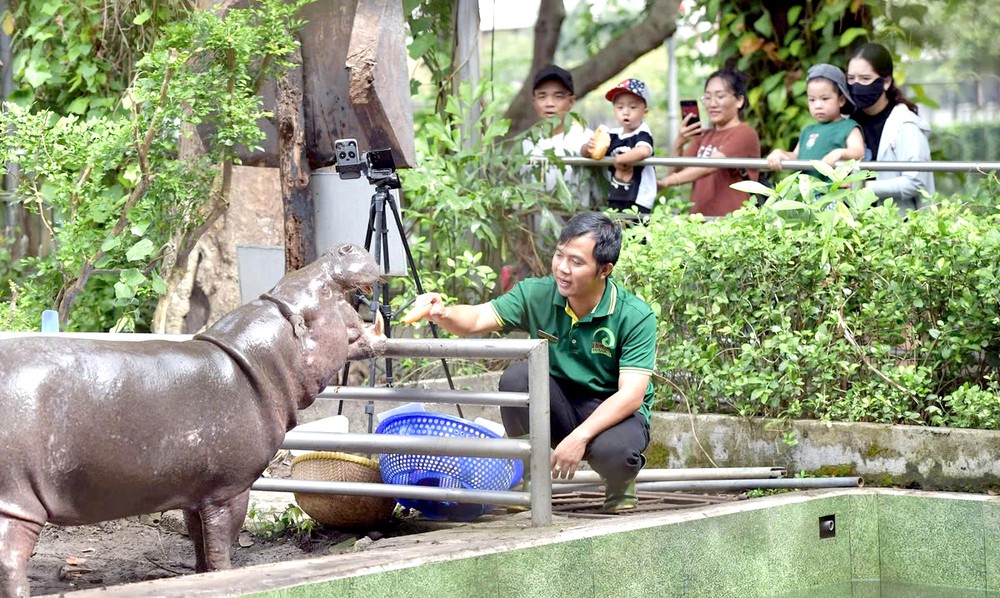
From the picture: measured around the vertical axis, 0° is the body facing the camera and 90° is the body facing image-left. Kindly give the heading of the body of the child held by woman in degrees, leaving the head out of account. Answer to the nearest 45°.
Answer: approximately 45°

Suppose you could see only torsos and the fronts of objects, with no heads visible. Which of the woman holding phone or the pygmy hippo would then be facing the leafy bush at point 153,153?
the woman holding phone

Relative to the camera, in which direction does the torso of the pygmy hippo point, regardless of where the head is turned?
to the viewer's right

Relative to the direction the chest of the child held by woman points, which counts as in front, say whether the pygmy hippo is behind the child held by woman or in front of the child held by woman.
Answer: in front

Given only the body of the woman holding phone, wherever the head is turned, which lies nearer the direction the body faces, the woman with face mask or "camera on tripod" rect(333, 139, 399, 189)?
the camera on tripod

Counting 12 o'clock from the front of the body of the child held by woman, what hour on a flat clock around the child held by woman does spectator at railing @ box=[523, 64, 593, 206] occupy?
The spectator at railing is roughly at 2 o'clock from the child held by woman.

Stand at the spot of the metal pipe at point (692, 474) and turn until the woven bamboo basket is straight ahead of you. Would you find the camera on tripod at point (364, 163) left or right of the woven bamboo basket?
right

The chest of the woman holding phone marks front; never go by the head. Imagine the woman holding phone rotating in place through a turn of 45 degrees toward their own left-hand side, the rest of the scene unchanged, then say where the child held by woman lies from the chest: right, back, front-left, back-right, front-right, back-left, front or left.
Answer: front-left

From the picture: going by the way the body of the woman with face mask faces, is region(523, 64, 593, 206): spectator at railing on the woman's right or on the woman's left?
on the woman's right

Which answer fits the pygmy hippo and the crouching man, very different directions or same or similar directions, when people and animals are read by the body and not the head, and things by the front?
very different directions

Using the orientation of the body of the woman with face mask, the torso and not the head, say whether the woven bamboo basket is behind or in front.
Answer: in front
